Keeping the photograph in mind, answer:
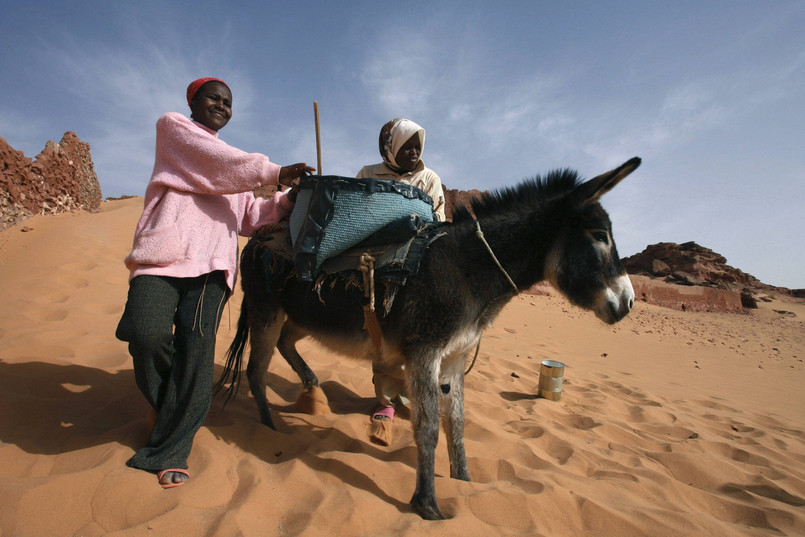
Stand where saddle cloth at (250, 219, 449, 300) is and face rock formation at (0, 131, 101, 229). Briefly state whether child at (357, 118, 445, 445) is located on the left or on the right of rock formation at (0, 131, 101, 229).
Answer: right

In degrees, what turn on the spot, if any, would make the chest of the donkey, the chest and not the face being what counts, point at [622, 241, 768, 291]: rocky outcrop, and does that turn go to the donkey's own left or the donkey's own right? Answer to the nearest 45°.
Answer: approximately 90° to the donkey's own left

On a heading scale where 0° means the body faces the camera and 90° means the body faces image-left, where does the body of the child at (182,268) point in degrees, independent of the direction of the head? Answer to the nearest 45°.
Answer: approximately 315°

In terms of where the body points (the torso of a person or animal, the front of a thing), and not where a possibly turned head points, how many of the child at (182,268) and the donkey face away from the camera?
0

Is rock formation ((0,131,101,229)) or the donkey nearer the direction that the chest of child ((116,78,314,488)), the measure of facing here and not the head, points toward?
the donkey

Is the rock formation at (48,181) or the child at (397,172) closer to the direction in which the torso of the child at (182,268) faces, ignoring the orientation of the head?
the child

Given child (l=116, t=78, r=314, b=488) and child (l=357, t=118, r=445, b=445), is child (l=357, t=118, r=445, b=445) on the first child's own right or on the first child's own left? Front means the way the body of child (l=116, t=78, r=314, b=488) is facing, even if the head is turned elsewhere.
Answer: on the first child's own left

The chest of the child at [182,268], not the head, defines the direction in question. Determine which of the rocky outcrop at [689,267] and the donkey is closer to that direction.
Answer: the donkey

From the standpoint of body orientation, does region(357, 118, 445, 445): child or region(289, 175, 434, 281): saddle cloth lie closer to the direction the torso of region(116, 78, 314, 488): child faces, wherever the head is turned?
the saddle cloth

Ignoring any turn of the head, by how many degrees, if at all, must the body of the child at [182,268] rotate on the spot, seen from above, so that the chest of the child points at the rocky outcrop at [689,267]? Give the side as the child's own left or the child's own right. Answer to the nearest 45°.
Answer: approximately 90° to the child's own left

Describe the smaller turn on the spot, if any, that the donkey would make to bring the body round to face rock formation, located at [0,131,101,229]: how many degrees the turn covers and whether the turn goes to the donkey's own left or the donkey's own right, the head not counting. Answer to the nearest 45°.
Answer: approximately 180°

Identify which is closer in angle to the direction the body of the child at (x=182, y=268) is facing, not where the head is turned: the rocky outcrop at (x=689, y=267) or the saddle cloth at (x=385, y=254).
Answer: the saddle cloth

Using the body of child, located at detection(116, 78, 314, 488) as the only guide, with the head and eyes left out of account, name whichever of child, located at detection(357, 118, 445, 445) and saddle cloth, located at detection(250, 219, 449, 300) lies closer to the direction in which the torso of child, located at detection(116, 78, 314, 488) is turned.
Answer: the saddle cloth

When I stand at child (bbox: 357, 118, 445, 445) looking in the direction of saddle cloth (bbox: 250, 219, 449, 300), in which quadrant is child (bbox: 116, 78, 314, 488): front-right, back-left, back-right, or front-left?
front-right

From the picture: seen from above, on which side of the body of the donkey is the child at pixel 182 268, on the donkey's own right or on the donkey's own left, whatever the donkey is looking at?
on the donkey's own right
